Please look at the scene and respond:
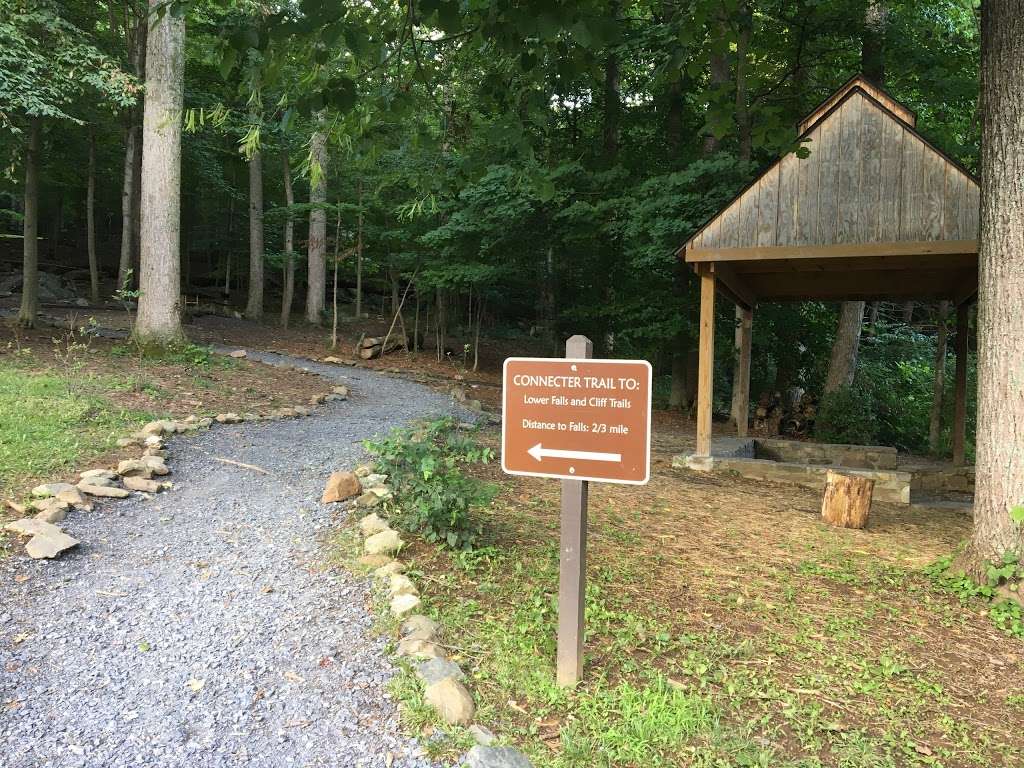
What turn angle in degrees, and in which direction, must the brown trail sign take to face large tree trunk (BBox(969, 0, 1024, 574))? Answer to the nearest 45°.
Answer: approximately 135° to its left

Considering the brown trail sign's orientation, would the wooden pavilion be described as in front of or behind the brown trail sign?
behind

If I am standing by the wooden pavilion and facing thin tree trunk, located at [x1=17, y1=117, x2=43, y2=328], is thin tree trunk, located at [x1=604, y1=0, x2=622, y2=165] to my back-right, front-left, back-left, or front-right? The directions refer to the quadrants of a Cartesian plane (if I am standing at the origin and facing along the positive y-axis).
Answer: front-right

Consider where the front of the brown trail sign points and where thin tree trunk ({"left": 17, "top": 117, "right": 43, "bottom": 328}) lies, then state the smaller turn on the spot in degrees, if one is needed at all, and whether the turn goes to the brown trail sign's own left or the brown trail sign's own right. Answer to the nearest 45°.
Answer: approximately 135° to the brown trail sign's own right

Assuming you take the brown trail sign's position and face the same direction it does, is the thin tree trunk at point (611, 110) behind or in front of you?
behind

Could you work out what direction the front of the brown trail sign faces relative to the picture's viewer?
facing the viewer

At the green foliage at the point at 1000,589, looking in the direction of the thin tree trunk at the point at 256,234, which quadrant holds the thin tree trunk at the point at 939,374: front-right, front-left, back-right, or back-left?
front-right
